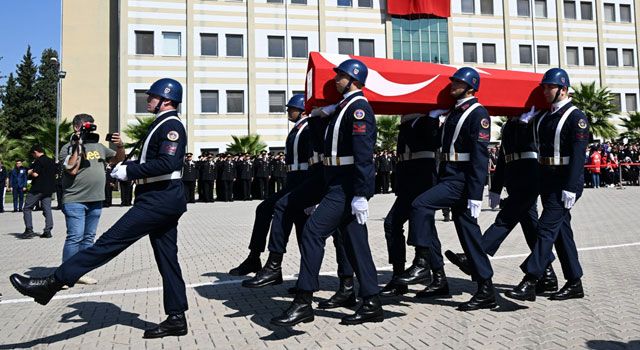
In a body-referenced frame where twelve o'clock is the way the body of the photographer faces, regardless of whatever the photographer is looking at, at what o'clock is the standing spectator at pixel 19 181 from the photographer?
The standing spectator is roughly at 7 o'clock from the photographer.

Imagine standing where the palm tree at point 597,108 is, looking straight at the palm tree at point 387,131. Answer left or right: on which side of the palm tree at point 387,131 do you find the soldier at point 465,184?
left

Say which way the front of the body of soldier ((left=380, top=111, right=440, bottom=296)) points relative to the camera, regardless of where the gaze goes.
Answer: to the viewer's left

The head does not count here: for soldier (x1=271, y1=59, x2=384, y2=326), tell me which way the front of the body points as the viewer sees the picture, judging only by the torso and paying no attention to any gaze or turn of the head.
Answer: to the viewer's left

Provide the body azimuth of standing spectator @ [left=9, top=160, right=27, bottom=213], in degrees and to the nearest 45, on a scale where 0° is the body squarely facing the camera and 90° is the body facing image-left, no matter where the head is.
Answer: approximately 0°

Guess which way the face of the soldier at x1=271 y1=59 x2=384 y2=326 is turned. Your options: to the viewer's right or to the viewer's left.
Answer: to the viewer's left
